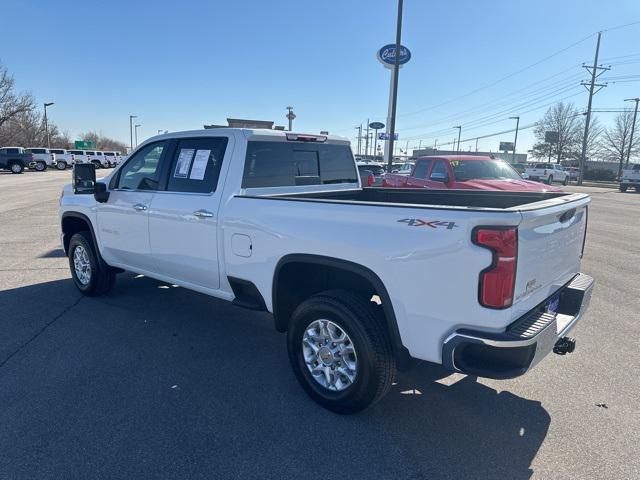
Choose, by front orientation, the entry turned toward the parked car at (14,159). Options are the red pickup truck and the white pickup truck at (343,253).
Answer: the white pickup truck

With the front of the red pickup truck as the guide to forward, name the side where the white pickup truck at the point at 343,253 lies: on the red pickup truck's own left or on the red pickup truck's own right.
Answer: on the red pickup truck's own right

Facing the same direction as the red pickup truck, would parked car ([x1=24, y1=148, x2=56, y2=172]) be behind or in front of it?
behind

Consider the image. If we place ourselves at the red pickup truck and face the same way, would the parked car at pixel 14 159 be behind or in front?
behind

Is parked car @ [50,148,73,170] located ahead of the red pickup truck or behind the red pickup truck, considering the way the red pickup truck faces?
behind

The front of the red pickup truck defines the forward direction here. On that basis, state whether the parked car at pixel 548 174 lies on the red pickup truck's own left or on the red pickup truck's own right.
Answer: on the red pickup truck's own left

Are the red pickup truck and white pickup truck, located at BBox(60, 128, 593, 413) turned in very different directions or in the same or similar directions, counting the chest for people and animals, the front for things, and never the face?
very different directions

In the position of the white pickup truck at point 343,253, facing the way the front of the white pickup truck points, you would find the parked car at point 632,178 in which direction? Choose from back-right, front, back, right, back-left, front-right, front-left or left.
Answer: right

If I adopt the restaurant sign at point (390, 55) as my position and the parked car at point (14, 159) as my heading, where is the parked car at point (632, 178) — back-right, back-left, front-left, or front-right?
back-right

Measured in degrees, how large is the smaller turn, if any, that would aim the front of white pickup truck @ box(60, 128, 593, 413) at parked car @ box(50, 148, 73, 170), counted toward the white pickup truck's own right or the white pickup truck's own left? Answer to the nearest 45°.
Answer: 0° — it already faces it

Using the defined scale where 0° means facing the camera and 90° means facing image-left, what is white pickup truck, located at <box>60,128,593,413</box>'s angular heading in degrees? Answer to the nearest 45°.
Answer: approximately 135°
